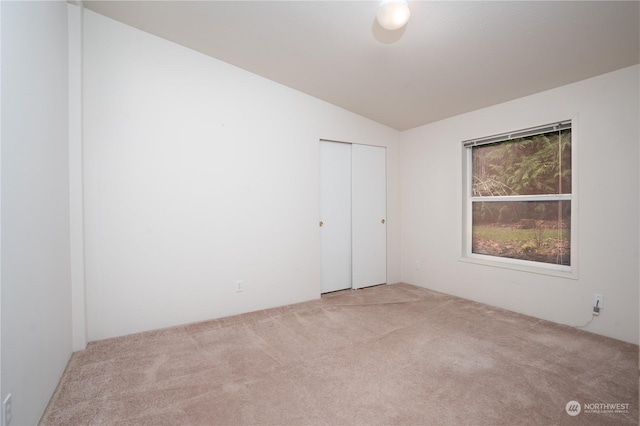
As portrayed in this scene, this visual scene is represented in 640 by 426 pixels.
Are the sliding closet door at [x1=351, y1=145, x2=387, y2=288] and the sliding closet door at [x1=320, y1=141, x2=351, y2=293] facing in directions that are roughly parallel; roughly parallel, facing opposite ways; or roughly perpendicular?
roughly parallel

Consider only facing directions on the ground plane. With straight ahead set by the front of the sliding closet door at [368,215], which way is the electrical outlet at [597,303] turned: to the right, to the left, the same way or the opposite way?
to the right

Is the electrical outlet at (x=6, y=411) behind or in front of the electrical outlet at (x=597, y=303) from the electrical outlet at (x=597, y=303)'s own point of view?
in front

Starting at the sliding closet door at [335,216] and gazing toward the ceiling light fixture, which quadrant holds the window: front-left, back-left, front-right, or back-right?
front-left

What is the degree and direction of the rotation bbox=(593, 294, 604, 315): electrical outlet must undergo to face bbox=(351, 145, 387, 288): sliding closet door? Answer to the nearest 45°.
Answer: approximately 90° to its right

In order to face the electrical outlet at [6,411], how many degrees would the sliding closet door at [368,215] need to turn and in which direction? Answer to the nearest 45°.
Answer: approximately 90° to its right

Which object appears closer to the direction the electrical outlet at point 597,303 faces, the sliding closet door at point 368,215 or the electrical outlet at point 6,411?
the electrical outlet

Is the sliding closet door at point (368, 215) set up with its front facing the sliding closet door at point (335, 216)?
no

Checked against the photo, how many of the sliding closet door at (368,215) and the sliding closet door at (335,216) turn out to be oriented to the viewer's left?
0

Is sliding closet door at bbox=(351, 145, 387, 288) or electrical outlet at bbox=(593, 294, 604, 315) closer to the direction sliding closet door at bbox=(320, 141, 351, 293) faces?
the electrical outlet

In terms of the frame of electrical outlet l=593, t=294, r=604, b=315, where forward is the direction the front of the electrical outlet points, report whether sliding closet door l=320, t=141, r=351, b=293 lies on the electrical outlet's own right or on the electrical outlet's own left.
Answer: on the electrical outlet's own right

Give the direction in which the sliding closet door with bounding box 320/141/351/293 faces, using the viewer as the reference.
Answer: facing the viewer and to the right of the viewer

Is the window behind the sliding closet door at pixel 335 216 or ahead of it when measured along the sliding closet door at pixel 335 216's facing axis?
ahead
